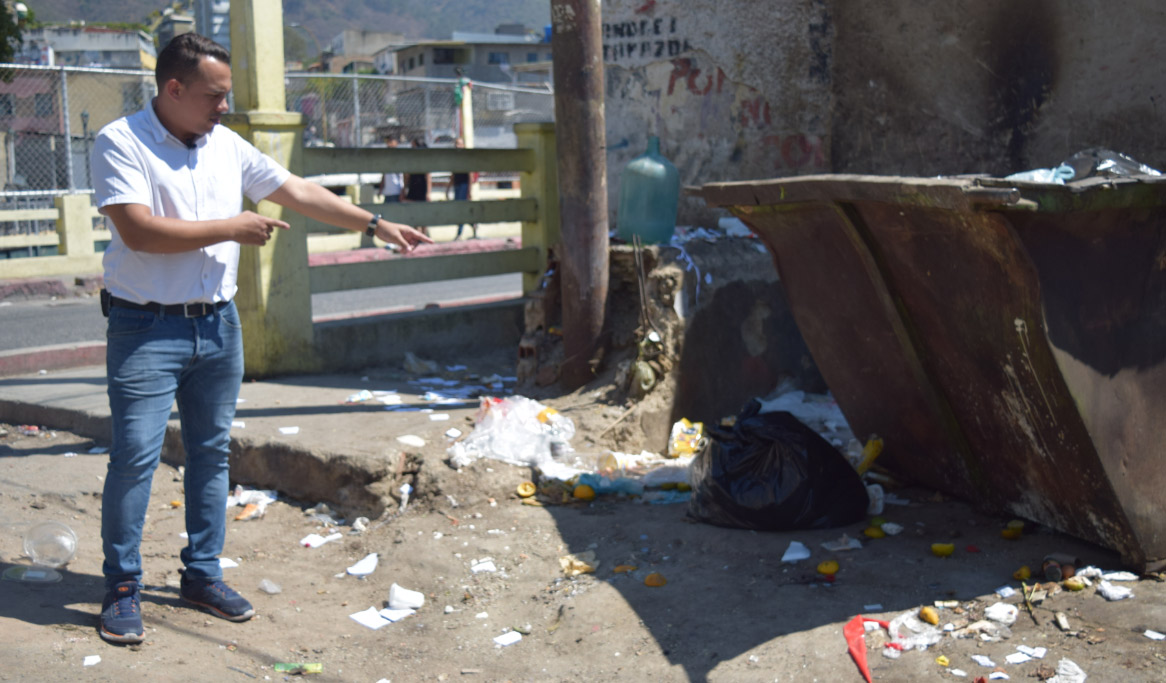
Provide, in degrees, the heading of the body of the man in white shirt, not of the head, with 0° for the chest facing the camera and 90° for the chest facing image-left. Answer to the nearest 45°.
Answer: approximately 315°

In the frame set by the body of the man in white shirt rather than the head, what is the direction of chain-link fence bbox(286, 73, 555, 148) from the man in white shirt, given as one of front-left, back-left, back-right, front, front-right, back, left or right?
back-left

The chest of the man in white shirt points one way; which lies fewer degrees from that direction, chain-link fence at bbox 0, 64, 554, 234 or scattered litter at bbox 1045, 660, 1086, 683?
the scattered litter

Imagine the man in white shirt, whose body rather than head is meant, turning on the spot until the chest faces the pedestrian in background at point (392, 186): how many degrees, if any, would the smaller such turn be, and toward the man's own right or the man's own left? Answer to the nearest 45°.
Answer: approximately 135° to the man's own left

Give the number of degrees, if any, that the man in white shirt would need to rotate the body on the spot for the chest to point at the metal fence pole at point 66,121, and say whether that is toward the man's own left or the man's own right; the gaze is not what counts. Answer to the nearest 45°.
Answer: approximately 135° to the man's own left

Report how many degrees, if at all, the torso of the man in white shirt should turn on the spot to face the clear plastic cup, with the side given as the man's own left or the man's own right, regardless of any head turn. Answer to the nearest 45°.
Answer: approximately 180°

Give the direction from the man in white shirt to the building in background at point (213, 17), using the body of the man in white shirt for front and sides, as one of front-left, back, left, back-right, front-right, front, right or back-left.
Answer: back-left
